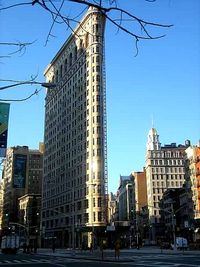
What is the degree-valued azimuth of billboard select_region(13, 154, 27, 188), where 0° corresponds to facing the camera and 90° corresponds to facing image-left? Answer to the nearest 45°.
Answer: approximately 0°
